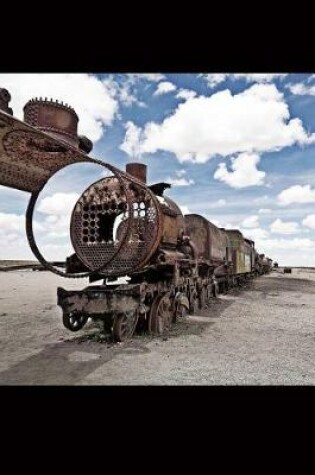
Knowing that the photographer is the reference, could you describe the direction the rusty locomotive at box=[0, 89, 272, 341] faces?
facing the viewer and to the left of the viewer
